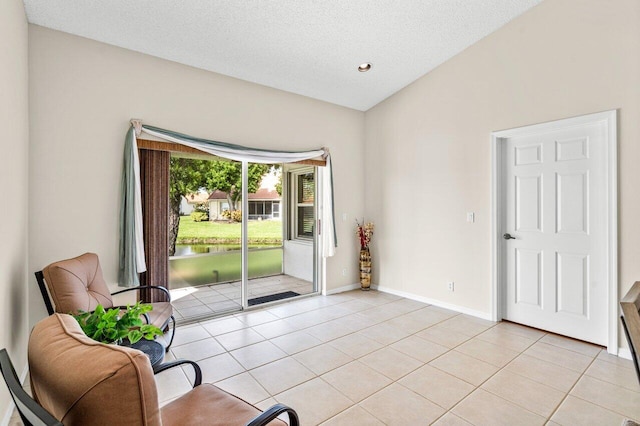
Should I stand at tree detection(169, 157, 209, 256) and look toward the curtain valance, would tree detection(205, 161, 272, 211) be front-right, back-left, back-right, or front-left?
back-left

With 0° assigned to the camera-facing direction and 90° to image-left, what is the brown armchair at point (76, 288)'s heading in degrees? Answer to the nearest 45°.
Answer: approximately 315°

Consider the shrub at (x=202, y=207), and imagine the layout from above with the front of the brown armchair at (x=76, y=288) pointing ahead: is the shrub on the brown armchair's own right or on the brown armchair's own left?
on the brown armchair's own left

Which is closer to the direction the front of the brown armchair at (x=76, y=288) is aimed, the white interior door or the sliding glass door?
the white interior door

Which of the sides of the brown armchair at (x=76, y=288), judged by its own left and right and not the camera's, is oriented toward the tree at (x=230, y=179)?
left

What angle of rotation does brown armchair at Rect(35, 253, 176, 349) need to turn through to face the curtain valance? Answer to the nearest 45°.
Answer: approximately 90° to its left

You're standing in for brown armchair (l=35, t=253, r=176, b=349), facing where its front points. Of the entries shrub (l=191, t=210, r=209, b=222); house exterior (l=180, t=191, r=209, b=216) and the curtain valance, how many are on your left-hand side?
3

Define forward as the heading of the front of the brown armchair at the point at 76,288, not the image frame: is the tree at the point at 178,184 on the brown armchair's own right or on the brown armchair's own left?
on the brown armchair's own left

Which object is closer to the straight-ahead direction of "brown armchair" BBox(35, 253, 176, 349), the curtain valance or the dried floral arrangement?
the dried floral arrangement

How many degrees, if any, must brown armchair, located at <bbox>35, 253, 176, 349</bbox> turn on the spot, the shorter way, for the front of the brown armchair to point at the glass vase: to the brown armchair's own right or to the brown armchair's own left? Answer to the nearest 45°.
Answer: approximately 45° to the brown armchair's own left

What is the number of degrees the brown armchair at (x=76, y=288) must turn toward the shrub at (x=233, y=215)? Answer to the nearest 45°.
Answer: approximately 90° to its left
